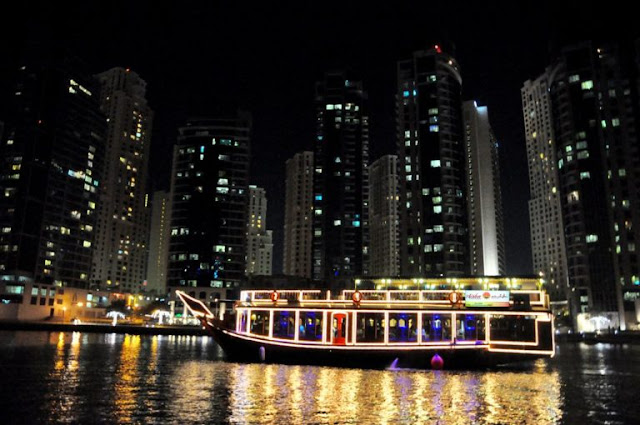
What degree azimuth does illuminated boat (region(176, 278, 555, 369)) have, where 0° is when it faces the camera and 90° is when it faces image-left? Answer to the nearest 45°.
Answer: approximately 90°
